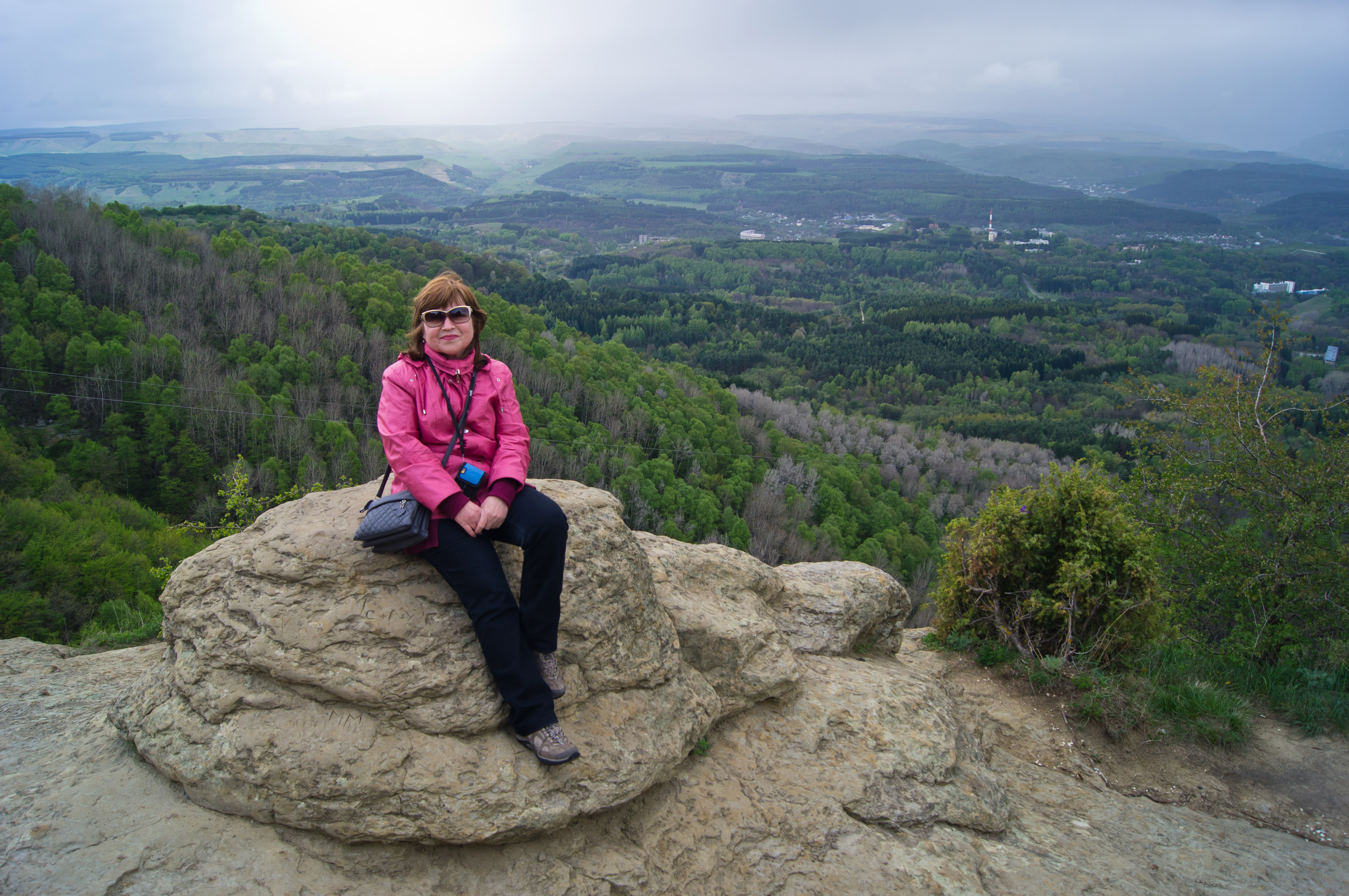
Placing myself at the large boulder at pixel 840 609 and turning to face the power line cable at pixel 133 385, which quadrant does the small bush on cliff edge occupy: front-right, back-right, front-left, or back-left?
back-right

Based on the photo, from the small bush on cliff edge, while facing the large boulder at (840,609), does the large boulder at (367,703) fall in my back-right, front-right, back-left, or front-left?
front-left

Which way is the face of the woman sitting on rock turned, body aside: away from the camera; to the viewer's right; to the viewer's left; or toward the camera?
toward the camera

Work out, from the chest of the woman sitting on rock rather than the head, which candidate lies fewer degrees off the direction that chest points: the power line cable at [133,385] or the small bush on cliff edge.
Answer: the small bush on cliff edge

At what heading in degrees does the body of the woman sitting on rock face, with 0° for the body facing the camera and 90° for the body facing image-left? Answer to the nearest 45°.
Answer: approximately 315°
